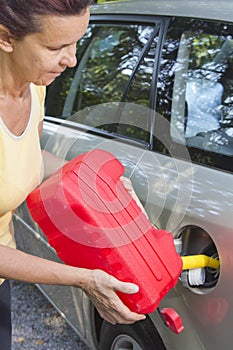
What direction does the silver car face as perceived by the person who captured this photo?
facing away from the viewer and to the left of the viewer

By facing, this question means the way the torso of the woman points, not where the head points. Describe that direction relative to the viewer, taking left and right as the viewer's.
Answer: facing the viewer and to the right of the viewer

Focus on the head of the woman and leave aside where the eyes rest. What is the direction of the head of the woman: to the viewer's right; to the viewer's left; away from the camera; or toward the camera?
to the viewer's right
